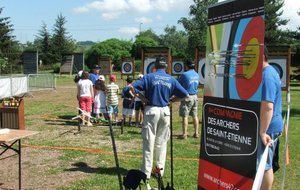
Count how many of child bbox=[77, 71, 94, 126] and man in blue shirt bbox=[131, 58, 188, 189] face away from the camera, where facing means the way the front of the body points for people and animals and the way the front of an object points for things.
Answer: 2

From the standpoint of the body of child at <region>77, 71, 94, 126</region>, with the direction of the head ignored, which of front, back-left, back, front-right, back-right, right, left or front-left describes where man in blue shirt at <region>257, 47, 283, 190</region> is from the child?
back

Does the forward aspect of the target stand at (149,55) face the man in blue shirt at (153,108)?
yes

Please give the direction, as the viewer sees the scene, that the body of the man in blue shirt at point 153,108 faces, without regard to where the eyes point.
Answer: away from the camera

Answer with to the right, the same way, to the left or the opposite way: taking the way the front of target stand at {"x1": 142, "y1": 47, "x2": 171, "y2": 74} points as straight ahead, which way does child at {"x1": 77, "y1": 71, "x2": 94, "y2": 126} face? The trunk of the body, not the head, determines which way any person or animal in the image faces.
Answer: the opposite way

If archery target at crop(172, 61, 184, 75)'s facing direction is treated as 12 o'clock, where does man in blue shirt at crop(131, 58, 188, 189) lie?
The man in blue shirt is roughly at 12 o'clock from the archery target.

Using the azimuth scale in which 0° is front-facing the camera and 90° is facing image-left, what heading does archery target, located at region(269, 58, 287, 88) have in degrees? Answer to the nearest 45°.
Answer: approximately 0°

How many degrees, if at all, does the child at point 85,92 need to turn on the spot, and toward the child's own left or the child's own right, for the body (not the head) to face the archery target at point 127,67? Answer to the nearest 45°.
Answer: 0° — they already face it

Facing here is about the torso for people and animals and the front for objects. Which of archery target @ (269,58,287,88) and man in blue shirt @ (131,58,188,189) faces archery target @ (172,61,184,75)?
the man in blue shirt

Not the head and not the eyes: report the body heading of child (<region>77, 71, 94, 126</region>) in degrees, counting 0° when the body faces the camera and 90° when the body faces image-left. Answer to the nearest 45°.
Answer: approximately 180°

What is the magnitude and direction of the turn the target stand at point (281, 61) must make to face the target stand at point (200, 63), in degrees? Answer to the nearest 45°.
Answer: approximately 90° to its right
